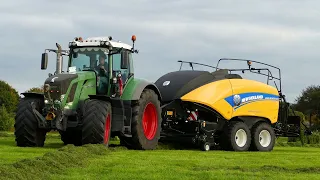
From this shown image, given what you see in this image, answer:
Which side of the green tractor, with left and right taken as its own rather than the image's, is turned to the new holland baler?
back

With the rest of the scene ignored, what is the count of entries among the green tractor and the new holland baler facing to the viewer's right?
0

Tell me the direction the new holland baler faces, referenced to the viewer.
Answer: facing the viewer and to the left of the viewer

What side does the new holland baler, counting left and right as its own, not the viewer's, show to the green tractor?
front
